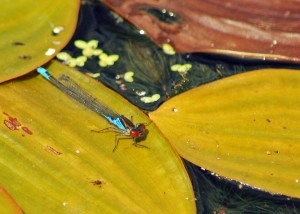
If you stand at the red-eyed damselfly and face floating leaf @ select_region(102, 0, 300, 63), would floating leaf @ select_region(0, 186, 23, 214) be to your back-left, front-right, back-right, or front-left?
back-right

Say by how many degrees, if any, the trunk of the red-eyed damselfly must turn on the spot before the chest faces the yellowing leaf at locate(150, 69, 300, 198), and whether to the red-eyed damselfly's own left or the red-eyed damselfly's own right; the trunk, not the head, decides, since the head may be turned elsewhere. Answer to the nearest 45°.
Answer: approximately 45° to the red-eyed damselfly's own left

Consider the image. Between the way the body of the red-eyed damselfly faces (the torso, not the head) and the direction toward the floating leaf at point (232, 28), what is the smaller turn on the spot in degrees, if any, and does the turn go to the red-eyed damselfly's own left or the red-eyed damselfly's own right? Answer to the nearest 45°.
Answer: approximately 90° to the red-eyed damselfly's own left

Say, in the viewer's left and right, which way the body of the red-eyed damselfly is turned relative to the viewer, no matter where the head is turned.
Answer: facing the viewer and to the right of the viewer

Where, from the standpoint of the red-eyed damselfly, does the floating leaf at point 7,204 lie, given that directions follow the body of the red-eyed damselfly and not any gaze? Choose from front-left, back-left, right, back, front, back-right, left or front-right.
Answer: right
